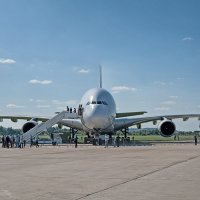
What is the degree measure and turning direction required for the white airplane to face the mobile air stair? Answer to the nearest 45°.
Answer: approximately 90° to its right

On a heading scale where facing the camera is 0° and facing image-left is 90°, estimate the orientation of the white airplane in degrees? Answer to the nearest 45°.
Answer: approximately 0°
